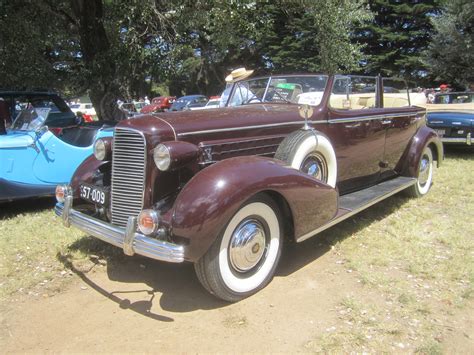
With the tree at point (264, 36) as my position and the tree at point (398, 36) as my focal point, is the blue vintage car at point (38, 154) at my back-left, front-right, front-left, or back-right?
back-right

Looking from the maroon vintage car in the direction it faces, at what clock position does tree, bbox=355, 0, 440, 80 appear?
The tree is roughly at 5 o'clock from the maroon vintage car.

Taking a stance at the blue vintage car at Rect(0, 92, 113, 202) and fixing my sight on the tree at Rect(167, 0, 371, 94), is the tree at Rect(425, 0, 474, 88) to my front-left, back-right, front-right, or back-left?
front-right

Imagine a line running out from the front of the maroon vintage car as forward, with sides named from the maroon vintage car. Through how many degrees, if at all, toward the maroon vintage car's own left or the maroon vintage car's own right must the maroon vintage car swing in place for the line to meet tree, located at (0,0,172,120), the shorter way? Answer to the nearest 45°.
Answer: approximately 90° to the maroon vintage car's own right

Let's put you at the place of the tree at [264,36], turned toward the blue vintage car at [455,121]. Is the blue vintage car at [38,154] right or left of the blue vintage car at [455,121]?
right

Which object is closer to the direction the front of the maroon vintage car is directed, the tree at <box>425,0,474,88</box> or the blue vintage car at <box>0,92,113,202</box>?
the blue vintage car

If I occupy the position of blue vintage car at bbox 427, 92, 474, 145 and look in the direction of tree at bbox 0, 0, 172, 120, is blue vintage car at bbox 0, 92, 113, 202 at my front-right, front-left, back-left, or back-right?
front-left

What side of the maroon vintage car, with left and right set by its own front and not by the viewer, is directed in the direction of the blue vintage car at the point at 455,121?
back

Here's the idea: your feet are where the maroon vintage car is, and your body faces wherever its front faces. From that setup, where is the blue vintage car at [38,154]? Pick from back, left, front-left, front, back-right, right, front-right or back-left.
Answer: right

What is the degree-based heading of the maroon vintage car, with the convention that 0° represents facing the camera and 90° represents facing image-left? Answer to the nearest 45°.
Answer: approximately 45°

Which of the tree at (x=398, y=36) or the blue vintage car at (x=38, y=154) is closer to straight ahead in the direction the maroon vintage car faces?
the blue vintage car

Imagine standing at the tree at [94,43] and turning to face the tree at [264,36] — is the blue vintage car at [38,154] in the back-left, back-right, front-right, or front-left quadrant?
back-right

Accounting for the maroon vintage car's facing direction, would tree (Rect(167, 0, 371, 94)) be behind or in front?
behind

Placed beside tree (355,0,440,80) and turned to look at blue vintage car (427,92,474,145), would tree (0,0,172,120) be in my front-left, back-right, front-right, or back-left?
front-right

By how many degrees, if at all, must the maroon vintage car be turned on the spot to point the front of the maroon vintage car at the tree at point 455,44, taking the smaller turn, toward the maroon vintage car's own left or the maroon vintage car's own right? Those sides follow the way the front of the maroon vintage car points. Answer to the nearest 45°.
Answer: approximately 180°
